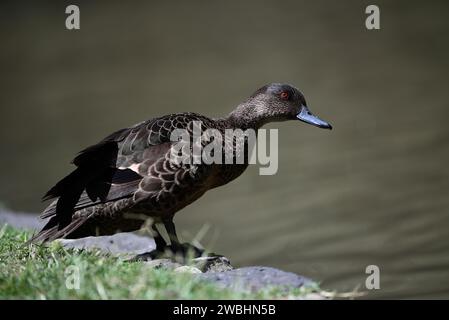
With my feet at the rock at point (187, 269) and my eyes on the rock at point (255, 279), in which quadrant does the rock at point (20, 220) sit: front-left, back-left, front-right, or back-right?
back-left

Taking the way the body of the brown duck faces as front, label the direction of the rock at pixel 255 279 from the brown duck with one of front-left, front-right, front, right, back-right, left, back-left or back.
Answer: front-right

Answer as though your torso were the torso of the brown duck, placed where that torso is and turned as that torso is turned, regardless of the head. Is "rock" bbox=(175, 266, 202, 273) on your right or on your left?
on your right

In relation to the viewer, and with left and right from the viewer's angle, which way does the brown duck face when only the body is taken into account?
facing to the right of the viewer
